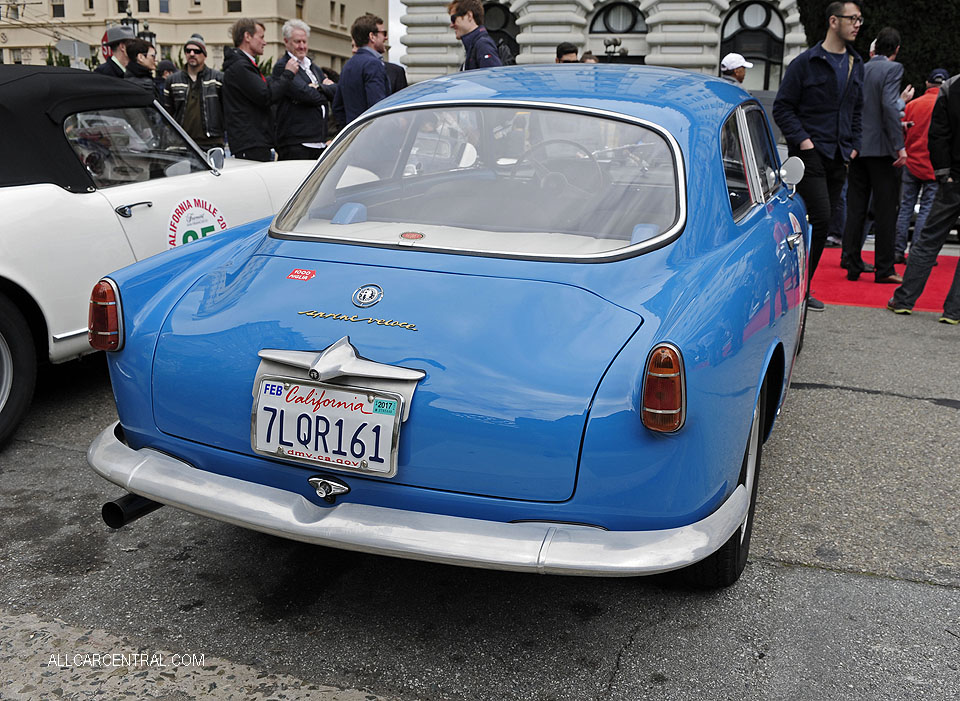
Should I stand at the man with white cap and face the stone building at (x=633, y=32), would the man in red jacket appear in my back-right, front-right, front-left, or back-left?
back-right

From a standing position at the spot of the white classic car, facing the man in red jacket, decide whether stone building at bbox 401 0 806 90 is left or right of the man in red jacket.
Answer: left

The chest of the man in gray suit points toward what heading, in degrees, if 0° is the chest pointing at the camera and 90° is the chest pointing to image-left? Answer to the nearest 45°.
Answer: approximately 225°

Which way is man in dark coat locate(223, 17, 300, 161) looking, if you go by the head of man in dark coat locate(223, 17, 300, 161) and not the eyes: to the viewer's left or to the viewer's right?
to the viewer's right

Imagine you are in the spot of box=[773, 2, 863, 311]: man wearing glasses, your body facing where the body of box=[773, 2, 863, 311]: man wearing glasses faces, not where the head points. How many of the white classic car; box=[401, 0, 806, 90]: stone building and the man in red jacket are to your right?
1

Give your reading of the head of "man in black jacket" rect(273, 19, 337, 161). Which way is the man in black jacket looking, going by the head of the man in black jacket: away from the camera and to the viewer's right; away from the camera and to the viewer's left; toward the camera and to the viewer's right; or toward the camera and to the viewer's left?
toward the camera and to the viewer's right

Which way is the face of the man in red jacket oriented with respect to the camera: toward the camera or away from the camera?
away from the camera

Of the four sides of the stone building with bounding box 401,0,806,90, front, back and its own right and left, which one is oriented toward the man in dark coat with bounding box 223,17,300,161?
front

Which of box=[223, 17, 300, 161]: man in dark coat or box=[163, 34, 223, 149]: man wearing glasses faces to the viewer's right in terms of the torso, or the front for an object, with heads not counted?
the man in dark coat

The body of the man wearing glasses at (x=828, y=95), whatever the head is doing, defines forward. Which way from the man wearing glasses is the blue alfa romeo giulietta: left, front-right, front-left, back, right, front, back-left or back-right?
front-right
